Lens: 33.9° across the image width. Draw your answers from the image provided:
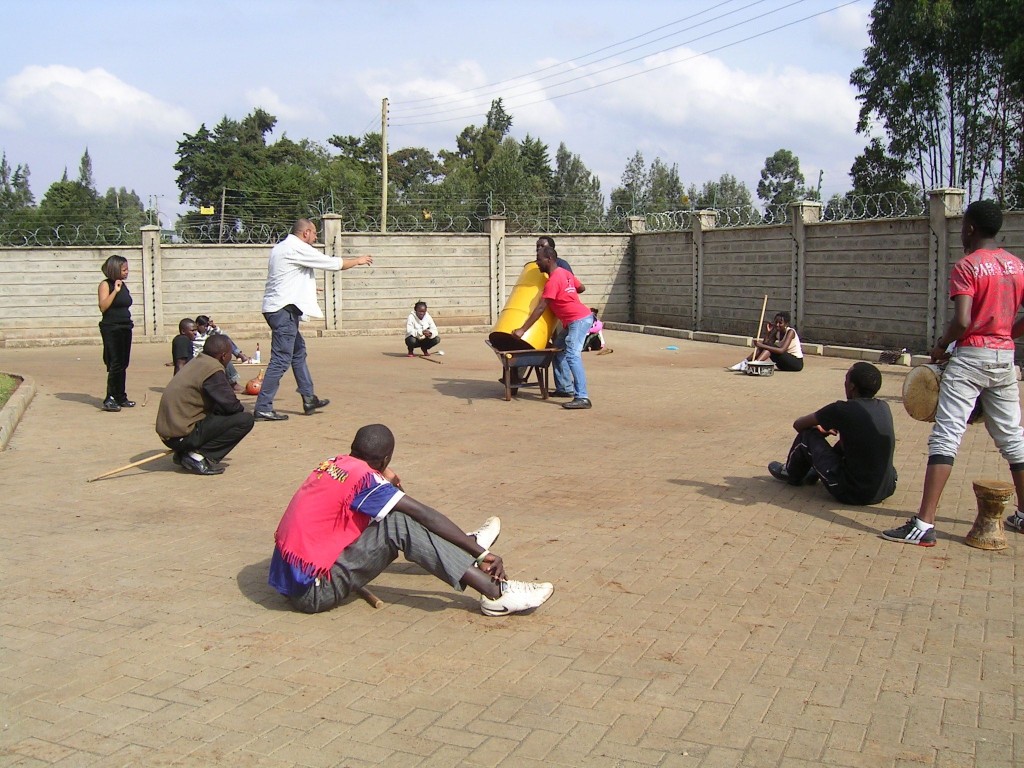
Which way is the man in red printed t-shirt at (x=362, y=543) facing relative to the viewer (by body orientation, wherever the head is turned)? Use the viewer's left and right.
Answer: facing away from the viewer and to the right of the viewer

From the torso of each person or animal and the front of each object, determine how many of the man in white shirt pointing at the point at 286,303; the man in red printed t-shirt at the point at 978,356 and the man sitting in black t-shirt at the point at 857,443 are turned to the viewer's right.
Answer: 1

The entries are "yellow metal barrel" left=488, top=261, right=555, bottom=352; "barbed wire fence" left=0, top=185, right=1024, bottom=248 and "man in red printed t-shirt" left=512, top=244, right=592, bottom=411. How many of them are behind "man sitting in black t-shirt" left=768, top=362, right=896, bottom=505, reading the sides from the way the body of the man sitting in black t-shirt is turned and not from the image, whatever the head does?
0

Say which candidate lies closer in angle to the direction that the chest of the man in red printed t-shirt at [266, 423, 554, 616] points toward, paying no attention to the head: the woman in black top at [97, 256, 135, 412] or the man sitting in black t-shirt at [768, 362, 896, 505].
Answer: the man sitting in black t-shirt

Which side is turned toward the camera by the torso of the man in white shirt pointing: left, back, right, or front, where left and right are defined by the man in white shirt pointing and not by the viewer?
right

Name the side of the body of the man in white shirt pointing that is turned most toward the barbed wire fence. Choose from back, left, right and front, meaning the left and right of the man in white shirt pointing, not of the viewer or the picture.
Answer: left

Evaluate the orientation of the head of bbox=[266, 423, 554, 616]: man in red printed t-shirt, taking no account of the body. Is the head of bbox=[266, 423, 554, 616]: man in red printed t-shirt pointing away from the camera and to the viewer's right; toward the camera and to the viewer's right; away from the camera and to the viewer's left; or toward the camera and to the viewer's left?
away from the camera and to the viewer's right

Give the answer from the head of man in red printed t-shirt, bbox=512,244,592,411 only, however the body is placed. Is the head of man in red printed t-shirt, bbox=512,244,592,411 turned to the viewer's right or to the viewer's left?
to the viewer's left

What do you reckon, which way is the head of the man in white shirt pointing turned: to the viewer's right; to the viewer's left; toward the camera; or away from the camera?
to the viewer's right

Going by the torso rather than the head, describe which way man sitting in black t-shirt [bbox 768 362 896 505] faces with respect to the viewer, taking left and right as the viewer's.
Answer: facing away from the viewer and to the left of the viewer

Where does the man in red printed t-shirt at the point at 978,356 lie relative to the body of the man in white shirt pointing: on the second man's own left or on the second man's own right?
on the second man's own right

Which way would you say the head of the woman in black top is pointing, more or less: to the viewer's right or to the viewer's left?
to the viewer's right

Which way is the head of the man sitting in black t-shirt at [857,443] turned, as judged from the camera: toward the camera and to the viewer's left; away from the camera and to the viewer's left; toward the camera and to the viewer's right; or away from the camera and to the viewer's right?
away from the camera and to the viewer's left

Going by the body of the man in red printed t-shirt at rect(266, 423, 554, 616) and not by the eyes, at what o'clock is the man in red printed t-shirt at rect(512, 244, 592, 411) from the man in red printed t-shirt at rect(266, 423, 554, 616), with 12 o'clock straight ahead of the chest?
the man in red printed t-shirt at rect(512, 244, 592, 411) is roughly at 11 o'clock from the man in red printed t-shirt at rect(266, 423, 554, 616).
